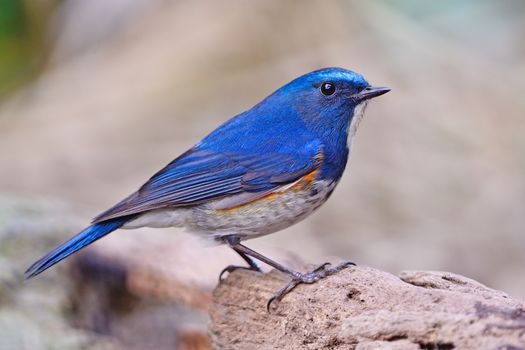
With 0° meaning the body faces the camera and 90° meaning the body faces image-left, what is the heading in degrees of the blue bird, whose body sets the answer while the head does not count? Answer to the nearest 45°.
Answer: approximately 270°
